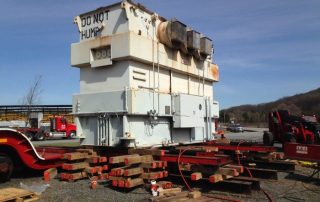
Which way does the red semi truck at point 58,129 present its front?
to the viewer's right

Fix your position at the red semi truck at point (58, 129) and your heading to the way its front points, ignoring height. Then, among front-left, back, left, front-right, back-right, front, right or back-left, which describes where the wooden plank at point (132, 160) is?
right

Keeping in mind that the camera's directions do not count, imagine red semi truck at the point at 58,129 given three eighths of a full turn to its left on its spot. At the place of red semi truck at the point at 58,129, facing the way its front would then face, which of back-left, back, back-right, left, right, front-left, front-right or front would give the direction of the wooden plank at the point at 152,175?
back-left

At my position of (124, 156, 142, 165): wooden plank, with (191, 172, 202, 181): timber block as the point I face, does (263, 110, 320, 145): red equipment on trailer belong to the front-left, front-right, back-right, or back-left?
front-left
